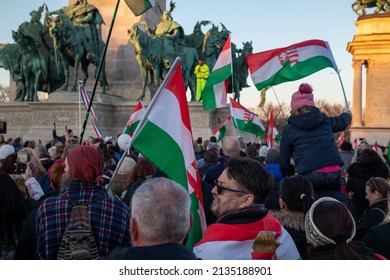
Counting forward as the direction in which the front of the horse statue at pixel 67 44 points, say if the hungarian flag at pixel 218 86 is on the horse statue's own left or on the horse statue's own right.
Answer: on the horse statue's own left

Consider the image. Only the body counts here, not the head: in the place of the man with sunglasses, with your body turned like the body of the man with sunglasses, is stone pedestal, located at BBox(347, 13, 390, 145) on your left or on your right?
on your right

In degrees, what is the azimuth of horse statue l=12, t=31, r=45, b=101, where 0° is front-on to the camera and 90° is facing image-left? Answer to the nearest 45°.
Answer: approximately 45°

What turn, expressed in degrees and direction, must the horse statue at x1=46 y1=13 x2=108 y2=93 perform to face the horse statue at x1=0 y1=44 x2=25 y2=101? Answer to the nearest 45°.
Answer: approximately 90° to its right

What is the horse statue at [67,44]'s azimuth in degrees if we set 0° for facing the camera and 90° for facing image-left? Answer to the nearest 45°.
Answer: approximately 45°

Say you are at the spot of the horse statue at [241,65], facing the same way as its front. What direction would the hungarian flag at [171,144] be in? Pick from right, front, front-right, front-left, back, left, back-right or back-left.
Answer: front-right

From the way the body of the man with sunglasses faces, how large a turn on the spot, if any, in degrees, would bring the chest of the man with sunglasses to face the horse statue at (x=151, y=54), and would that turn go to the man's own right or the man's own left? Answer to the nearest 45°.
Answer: approximately 45° to the man's own right

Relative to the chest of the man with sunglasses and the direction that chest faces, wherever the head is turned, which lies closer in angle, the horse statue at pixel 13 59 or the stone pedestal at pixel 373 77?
the horse statue

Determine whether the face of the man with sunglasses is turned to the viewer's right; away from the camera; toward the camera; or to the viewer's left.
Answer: to the viewer's left
